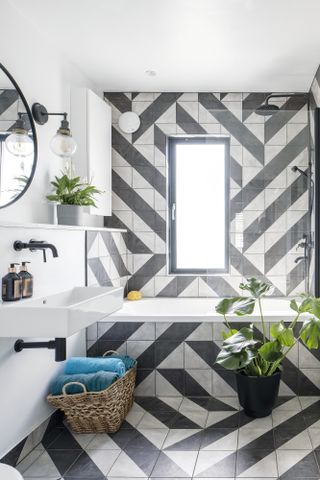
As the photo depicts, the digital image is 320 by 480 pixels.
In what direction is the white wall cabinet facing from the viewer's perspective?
to the viewer's right

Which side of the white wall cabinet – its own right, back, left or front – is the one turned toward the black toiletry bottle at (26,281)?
right

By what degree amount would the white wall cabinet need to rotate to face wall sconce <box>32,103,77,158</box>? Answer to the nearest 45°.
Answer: approximately 90° to its right

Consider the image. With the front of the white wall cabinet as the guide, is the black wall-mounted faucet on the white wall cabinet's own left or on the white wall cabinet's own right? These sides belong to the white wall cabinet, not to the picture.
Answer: on the white wall cabinet's own right

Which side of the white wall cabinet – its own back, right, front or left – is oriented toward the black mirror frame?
right
